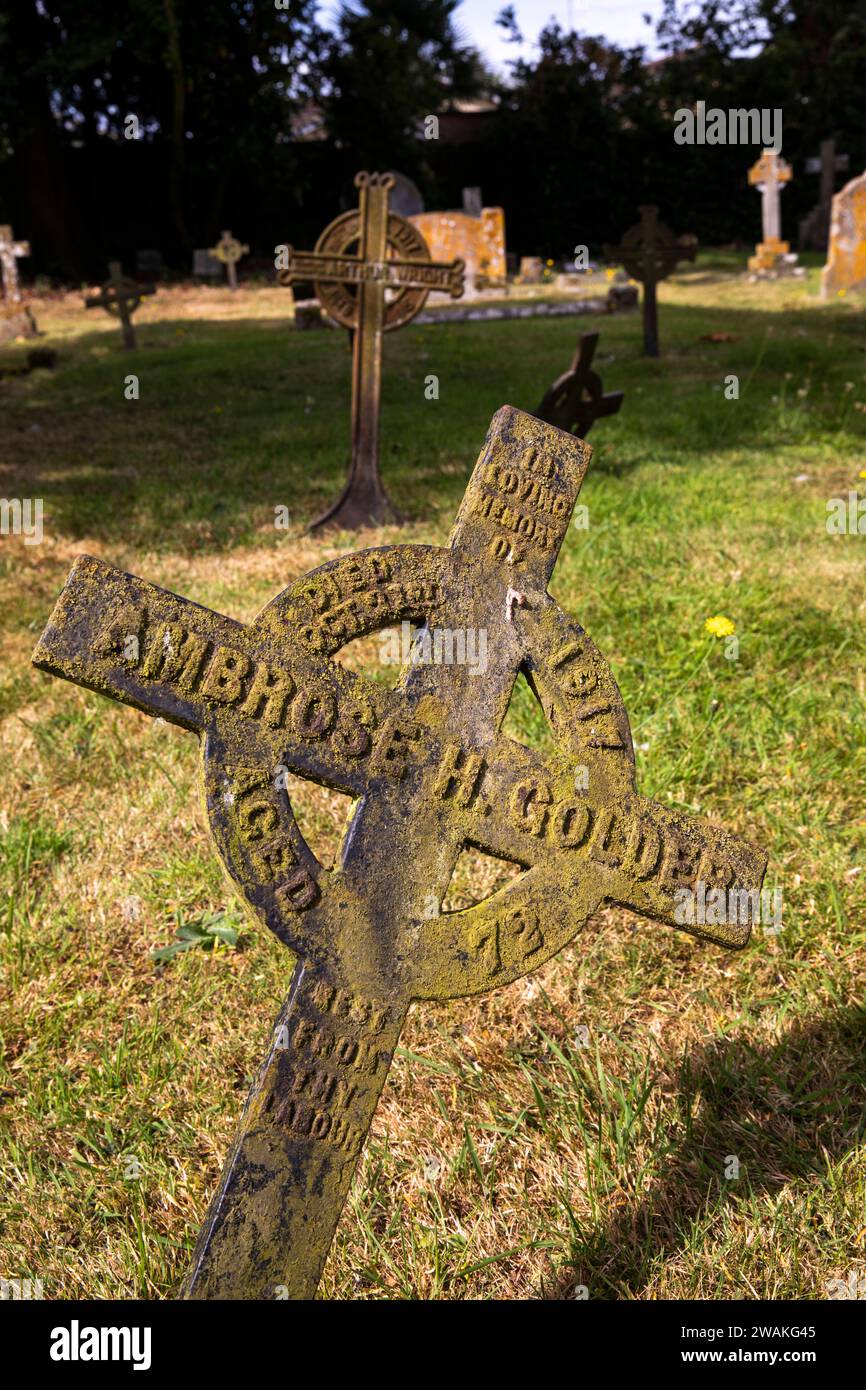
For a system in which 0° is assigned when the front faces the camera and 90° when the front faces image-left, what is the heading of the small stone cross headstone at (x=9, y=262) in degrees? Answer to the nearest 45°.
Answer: approximately 0°

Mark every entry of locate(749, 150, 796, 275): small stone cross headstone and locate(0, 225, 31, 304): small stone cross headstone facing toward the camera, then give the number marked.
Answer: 2

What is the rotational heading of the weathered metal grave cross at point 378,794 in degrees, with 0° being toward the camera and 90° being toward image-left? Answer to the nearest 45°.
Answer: approximately 0°

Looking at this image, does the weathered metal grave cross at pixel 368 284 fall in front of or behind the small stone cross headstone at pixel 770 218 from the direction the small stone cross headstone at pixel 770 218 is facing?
in front

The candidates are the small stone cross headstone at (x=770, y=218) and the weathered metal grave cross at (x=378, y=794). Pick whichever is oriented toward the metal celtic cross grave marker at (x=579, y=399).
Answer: the small stone cross headstone

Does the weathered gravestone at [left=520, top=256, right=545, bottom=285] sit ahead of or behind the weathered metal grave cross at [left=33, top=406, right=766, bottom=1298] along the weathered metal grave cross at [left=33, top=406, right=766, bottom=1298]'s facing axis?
behind
